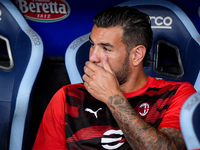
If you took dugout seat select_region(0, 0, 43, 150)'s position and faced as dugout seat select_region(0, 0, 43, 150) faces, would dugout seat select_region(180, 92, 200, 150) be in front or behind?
in front

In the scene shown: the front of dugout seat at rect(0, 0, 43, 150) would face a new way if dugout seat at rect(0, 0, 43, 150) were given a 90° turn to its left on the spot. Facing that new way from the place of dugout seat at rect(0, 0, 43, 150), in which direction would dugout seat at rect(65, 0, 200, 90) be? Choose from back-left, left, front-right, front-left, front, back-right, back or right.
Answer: front

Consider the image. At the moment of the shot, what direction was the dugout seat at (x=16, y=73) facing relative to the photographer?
facing the viewer
